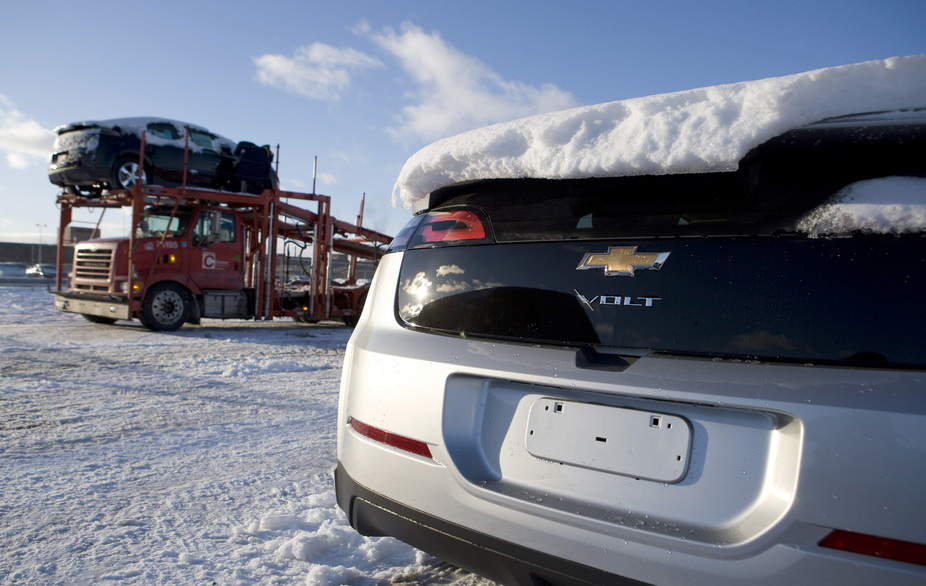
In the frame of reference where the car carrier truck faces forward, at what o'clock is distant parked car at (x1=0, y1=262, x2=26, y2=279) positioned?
The distant parked car is roughly at 4 o'clock from the car carrier truck.

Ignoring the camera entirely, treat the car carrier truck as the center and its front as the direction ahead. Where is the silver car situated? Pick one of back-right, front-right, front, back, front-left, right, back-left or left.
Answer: front-left

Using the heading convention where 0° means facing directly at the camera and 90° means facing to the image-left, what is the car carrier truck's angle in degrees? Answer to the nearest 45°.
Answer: approximately 45°
